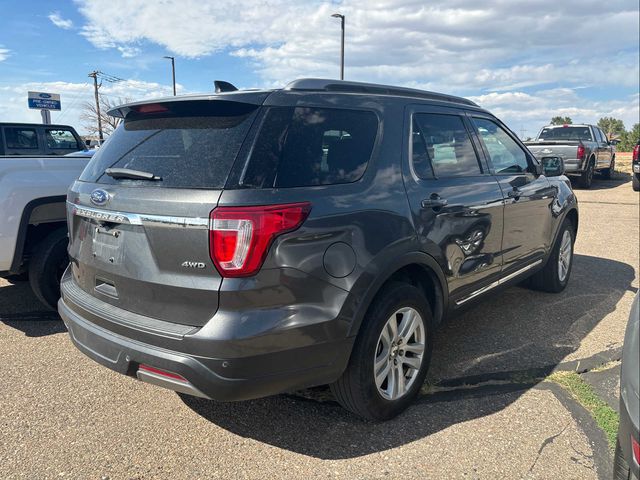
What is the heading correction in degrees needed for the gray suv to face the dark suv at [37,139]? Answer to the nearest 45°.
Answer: approximately 90° to its left

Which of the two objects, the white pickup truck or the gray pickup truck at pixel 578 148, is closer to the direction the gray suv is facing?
the gray pickup truck

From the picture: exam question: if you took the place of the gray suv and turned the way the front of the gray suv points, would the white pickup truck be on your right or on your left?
on your left

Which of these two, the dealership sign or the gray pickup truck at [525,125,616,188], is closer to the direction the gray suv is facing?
the gray pickup truck

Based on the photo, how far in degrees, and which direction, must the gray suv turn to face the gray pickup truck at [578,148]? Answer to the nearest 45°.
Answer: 0° — it already faces it

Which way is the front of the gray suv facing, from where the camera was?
facing away from the viewer and to the right of the viewer
